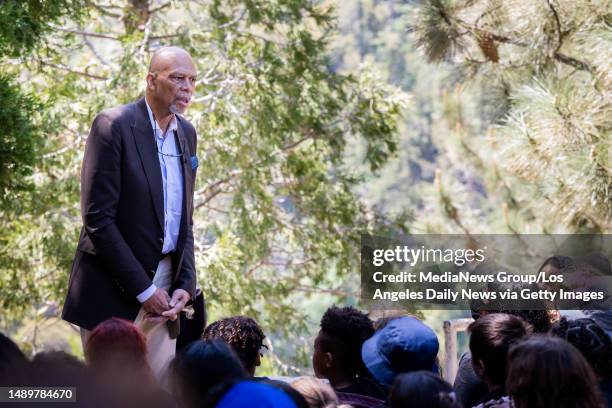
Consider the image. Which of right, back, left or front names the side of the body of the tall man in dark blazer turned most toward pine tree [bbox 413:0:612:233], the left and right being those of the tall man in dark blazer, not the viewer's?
left
